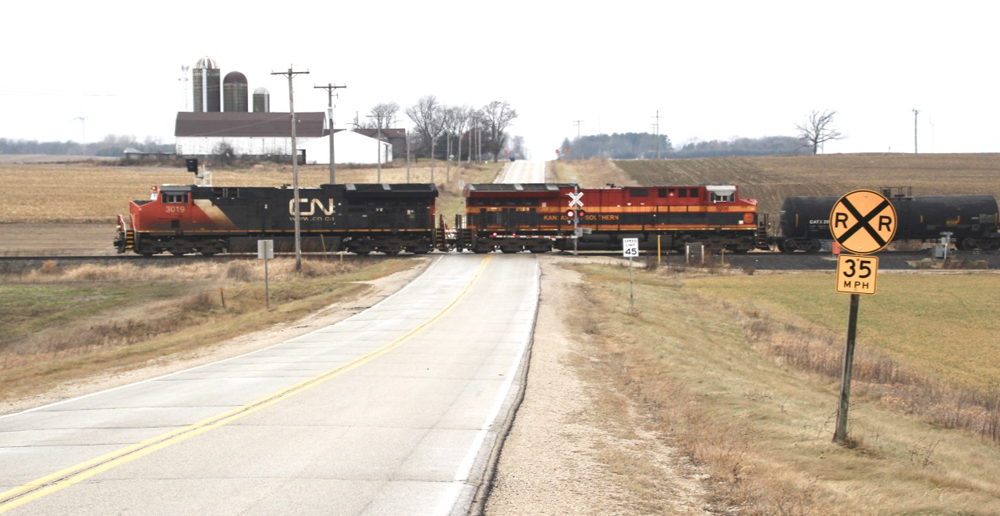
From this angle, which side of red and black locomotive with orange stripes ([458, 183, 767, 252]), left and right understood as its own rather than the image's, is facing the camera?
right

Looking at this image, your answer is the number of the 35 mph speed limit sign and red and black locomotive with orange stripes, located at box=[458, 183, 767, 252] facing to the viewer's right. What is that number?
1

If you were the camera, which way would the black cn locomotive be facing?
facing to the left of the viewer

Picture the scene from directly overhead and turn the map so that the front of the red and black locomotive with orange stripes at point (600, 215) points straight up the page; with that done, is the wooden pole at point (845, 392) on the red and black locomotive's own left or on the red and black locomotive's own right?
on the red and black locomotive's own right

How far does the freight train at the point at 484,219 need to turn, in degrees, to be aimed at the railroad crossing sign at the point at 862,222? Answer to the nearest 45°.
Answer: approximately 90° to its left

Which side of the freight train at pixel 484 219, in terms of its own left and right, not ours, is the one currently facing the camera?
left
